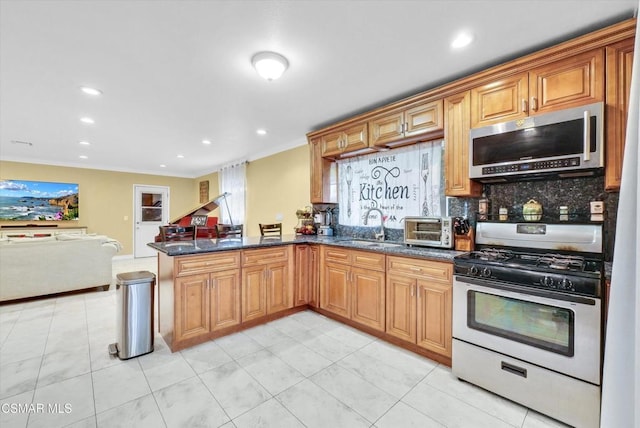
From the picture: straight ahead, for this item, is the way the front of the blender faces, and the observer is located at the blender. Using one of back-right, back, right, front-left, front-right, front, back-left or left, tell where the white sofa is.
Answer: front-right

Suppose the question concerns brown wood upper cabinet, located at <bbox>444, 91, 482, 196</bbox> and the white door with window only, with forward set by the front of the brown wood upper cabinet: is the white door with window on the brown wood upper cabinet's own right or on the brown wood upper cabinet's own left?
on the brown wood upper cabinet's own right

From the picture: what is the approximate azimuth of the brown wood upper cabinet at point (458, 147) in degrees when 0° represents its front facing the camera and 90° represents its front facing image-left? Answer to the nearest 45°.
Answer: approximately 45°

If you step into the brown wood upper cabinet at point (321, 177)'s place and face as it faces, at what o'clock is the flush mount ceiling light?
The flush mount ceiling light is roughly at 11 o'clock from the brown wood upper cabinet.

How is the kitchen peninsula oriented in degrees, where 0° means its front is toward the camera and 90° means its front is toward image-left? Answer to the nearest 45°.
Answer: approximately 0°

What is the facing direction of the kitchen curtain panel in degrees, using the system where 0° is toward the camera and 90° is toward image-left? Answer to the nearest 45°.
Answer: approximately 45°

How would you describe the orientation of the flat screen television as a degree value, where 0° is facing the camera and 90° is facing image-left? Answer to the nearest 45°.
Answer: approximately 0°

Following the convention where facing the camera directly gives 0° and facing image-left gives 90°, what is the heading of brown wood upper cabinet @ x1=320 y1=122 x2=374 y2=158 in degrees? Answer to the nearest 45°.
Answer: approximately 45°

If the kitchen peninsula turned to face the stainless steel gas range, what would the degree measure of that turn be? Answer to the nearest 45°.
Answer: approximately 45° to its left

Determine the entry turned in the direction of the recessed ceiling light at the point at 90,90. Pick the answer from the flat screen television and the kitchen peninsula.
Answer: the flat screen television

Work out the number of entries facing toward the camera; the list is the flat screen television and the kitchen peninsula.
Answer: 2
